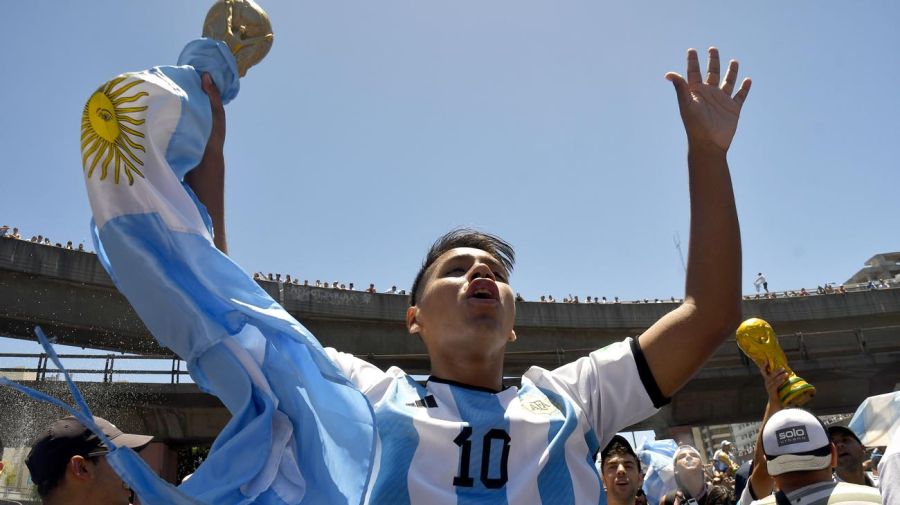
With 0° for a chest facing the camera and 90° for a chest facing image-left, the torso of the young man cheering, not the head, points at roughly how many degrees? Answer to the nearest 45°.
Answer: approximately 0°

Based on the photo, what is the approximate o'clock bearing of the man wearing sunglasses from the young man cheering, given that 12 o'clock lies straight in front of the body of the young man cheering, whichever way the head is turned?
The man wearing sunglasses is roughly at 4 o'clock from the young man cheering.

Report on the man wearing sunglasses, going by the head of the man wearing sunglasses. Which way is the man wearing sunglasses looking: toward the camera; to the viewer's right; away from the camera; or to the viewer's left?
to the viewer's right

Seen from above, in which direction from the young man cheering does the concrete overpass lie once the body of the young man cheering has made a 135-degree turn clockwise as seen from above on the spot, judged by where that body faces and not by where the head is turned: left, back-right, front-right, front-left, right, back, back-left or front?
front-right
